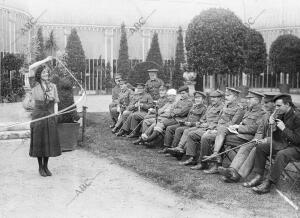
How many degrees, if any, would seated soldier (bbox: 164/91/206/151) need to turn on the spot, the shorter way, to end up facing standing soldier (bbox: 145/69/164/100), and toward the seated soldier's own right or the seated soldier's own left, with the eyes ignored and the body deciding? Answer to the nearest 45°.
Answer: approximately 135° to the seated soldier's own right

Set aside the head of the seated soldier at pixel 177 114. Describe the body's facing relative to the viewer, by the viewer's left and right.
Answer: facing the viewer and to the left of the viewer

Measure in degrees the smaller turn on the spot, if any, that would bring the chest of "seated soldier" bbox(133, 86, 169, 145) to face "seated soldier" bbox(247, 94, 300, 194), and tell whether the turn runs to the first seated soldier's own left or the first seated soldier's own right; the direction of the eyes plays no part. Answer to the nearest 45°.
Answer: approximately 90° to the first seated soldier's own left

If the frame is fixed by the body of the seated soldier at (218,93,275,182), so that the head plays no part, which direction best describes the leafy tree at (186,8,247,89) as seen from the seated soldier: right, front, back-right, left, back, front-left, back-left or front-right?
back-right

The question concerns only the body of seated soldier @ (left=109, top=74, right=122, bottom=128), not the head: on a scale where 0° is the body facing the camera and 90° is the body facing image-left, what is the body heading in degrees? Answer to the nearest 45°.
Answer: approximately 45°

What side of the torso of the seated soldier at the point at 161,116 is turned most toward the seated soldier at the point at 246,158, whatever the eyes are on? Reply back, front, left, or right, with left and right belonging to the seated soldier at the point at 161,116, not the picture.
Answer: left

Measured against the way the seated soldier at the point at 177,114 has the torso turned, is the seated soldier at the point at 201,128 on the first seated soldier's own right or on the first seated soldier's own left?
on the first seated soldier's own left

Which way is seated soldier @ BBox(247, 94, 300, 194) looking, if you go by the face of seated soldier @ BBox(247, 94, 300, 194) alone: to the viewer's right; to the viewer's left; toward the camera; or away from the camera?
to the viewer's left

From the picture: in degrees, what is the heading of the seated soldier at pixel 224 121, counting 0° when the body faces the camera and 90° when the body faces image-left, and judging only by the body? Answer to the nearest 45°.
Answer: approximately 45°

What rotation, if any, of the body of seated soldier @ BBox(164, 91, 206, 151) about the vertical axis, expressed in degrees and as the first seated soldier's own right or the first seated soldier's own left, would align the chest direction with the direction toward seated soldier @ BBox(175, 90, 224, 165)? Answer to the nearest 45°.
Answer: approximately 45° to the first seated soldier's own left
